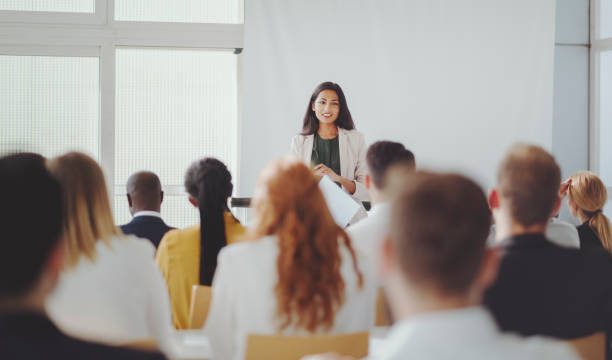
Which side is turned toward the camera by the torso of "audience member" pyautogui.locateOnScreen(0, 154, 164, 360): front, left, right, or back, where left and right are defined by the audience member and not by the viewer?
back

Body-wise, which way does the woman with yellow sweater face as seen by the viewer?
away from the camera

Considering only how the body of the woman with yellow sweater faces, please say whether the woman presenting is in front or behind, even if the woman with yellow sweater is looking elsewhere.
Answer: in front

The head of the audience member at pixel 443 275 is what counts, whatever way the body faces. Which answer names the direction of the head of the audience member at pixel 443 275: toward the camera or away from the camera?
away from the camera

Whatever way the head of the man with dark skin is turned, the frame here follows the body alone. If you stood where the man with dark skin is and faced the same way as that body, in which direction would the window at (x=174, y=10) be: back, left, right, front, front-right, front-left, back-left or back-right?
front

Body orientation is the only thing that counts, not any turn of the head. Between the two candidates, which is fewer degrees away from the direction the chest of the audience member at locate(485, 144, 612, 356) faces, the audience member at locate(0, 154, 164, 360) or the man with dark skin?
the man with dark skin

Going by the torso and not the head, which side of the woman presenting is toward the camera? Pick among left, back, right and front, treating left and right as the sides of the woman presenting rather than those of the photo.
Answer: front

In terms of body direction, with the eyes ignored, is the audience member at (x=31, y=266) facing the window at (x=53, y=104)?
yes

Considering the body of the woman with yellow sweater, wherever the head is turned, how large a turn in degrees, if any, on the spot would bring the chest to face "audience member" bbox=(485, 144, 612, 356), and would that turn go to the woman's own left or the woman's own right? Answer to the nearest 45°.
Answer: approximately 135° to the woman's own right

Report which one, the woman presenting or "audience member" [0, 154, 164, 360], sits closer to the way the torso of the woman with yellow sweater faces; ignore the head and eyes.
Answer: the woman presenting

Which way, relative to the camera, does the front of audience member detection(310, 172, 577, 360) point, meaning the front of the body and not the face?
away from the camera

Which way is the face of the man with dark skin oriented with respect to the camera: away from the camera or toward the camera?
away from the camera

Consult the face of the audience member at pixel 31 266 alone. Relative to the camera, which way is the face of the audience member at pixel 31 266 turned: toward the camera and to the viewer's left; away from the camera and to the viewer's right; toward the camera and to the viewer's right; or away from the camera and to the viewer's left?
away from the camera and to the viewer's right

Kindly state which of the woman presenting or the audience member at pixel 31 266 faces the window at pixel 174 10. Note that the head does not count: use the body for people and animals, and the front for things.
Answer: the audience member

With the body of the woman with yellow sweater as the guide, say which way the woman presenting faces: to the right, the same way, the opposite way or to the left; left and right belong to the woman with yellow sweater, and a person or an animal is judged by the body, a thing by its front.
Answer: the opposite way

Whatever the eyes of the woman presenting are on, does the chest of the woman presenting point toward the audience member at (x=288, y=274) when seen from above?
yes

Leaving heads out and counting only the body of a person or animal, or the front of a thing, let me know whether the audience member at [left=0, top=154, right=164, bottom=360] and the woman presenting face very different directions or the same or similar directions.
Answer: very different directions
